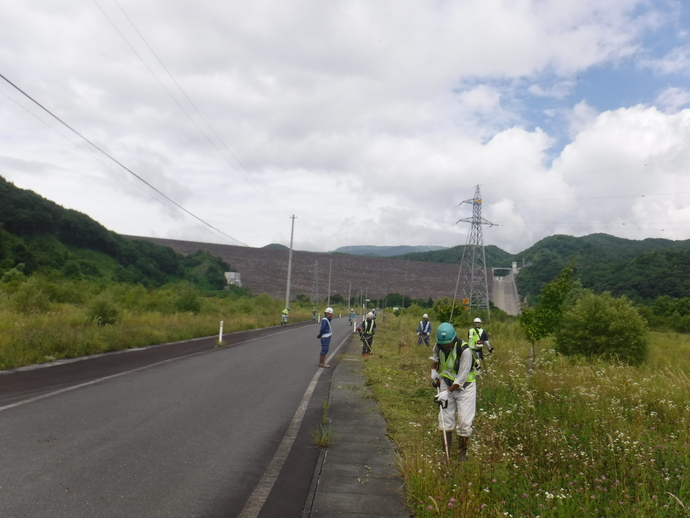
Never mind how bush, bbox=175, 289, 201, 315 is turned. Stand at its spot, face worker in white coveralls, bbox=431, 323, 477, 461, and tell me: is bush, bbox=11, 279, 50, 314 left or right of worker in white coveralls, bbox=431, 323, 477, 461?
right

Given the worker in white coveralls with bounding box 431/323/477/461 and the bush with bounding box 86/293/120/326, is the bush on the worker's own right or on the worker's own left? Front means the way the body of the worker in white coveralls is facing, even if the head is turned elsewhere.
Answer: on the worker's own right

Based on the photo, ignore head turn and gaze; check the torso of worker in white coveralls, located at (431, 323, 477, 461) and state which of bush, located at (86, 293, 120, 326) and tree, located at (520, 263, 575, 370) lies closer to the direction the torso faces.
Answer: the bush

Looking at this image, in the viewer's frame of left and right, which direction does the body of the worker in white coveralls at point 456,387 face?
facing the viewer and to the left of the viewer

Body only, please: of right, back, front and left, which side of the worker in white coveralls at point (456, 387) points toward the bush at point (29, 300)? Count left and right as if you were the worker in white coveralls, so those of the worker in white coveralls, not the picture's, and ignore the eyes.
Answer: right

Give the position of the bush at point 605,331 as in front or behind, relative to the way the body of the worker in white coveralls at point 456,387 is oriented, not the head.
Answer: behind

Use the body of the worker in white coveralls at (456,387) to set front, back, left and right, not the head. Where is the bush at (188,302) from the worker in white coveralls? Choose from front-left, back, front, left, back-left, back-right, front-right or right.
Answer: right

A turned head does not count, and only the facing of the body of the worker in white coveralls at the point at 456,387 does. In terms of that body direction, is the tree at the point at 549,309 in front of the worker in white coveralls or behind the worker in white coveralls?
behind
